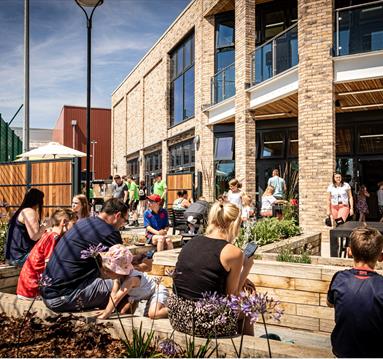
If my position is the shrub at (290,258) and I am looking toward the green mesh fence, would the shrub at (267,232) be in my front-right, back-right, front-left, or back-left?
front-right

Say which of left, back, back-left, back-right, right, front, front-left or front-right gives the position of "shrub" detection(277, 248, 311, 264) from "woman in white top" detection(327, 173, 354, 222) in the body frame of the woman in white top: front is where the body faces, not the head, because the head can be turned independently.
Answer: front

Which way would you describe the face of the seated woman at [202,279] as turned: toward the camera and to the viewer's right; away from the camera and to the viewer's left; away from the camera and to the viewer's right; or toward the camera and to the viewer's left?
away from the camera and to the viewer's right

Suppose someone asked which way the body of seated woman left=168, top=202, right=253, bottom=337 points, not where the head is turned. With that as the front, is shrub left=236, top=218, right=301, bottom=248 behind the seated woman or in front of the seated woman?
in front

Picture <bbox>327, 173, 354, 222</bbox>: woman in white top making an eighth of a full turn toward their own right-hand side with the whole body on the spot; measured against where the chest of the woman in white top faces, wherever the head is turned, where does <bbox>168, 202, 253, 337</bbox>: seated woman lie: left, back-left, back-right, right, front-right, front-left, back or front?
front-left

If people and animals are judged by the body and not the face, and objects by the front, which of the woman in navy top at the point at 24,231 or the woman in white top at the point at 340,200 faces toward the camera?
the woman in white top

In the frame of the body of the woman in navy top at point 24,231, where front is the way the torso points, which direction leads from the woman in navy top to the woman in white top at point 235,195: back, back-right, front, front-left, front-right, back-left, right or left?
front

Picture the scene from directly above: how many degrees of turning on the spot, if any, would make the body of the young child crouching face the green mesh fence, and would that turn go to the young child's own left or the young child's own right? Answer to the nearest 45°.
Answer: approximately 90° to the young child's own right

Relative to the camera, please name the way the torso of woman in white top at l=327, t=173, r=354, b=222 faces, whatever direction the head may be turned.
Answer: toward the camera

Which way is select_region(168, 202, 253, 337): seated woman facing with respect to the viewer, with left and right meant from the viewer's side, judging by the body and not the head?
facing away from the viewer and to the right of the viewer

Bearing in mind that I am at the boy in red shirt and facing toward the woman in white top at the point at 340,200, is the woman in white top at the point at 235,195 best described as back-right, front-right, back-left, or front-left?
front-left

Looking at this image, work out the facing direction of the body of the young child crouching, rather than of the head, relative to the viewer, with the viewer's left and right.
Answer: facing to the left of the viewer

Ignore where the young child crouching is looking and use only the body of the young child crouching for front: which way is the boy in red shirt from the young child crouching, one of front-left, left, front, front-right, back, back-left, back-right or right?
front-right

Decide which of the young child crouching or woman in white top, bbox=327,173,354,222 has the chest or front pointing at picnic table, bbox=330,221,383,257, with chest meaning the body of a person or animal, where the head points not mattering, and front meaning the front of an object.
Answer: the woman in white top

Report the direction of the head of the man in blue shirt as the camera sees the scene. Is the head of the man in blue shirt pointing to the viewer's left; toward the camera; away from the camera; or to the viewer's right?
to the viewer's right

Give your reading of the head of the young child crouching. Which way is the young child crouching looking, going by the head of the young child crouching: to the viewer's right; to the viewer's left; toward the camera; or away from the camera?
to the viewer's left
